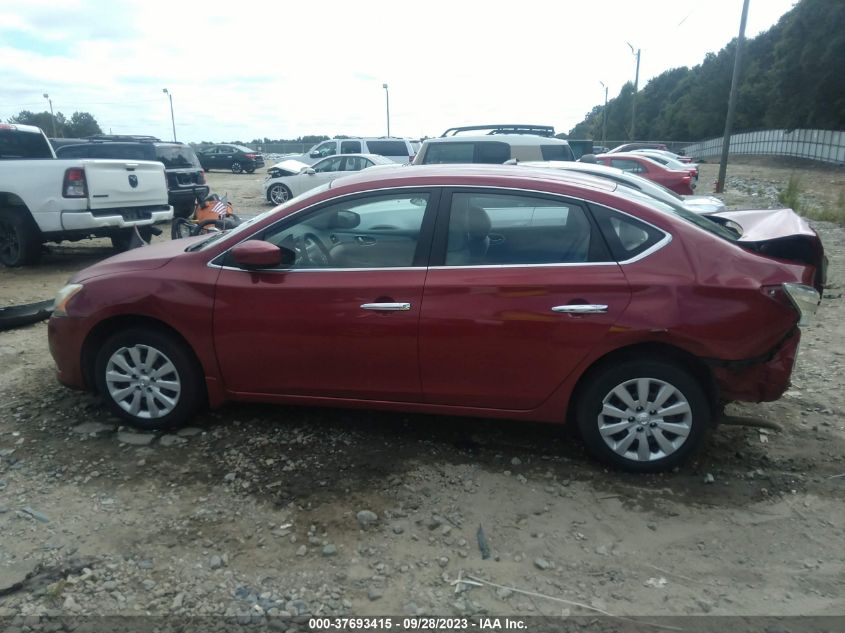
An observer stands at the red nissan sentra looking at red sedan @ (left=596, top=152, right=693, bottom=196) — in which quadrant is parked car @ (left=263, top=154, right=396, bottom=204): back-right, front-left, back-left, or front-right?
front-left

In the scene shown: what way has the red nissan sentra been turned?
to the viewer's left
